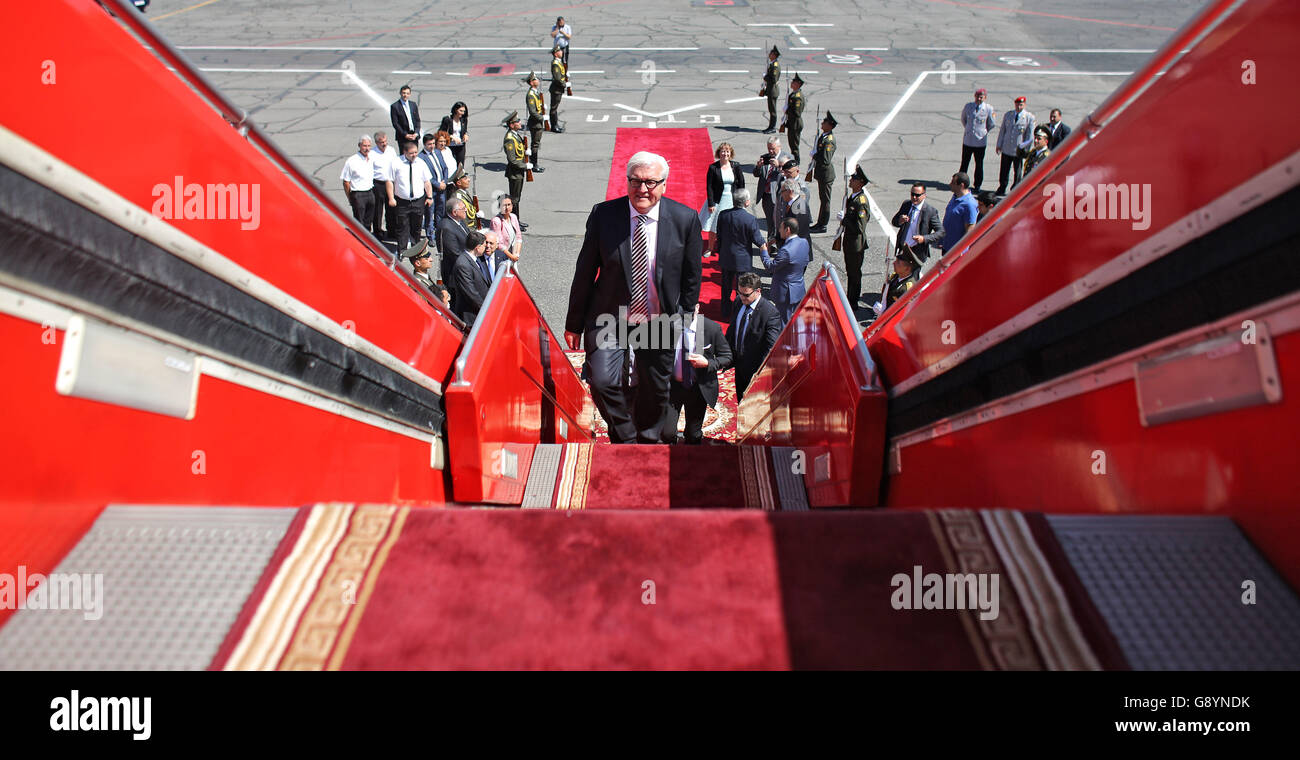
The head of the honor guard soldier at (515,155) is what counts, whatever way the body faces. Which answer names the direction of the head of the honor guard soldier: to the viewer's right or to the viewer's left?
to the viewer's right

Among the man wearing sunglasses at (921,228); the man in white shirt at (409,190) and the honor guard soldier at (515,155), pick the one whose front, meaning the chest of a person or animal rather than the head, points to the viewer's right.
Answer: the honor guard soldier

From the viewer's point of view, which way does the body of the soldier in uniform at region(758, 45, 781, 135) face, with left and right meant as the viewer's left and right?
facing to the left of the viewer

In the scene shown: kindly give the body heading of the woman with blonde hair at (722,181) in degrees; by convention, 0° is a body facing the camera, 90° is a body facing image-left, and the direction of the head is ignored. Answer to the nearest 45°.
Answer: approximately 0°

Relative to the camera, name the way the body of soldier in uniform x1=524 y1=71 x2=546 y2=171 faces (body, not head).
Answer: to the viewer's right

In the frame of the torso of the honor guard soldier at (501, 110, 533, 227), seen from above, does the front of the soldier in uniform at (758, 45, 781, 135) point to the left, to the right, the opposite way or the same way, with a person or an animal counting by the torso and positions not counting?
the opposite way

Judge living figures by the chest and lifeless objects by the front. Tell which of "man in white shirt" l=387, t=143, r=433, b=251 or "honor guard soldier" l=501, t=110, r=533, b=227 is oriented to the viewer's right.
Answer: the honor guard soldier

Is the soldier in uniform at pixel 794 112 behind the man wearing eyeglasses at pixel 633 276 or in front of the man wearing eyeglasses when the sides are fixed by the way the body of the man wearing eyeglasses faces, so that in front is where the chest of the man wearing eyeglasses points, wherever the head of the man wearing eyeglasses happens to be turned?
behind

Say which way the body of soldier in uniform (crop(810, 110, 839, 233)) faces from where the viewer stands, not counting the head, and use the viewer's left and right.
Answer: facing to the left of the viewer

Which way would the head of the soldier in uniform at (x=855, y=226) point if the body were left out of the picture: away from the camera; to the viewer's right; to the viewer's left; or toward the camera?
to the viewer's left

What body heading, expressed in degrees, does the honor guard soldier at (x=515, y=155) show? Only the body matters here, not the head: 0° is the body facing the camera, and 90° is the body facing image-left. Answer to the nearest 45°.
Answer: approximately 270°

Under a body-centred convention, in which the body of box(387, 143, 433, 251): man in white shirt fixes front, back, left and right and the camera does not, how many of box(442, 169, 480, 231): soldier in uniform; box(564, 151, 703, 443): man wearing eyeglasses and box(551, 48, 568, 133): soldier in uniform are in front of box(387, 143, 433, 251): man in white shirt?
2

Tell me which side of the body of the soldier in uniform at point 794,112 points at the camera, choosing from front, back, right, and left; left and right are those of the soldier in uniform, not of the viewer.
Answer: left

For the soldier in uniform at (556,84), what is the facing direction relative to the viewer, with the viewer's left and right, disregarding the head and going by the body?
facing to the right of the viewer

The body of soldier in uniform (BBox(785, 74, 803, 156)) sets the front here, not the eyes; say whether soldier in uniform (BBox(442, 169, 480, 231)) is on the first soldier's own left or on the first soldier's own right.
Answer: on the first soldier's own left

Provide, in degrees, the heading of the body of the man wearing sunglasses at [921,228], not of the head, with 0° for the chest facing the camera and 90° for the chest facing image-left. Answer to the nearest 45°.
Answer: approximately 45°
